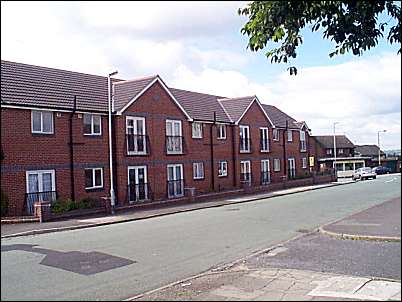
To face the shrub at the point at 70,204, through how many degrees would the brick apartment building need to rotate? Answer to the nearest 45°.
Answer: approximately 45° to its right

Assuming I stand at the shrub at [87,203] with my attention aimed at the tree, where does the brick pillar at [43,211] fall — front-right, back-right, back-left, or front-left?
front-right

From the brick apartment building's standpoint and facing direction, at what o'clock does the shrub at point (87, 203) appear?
The shrub is roughly at 2 o'clock from the brick apartment building.

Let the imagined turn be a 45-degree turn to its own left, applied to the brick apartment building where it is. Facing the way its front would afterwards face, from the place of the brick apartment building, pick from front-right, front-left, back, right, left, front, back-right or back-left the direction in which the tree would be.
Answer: right

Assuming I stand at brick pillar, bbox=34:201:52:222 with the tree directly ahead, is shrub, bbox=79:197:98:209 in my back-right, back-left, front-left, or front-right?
back-left

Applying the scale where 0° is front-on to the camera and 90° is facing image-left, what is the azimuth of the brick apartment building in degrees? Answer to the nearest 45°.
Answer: approximately 315°

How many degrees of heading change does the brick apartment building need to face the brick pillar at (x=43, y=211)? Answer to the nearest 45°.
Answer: approximately 45° to its right
